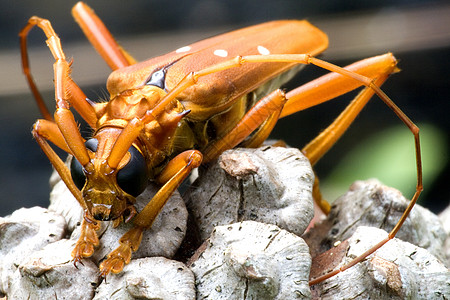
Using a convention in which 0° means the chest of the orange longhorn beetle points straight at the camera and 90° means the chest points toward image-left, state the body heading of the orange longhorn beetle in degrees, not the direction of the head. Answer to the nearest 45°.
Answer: approximately 45°
